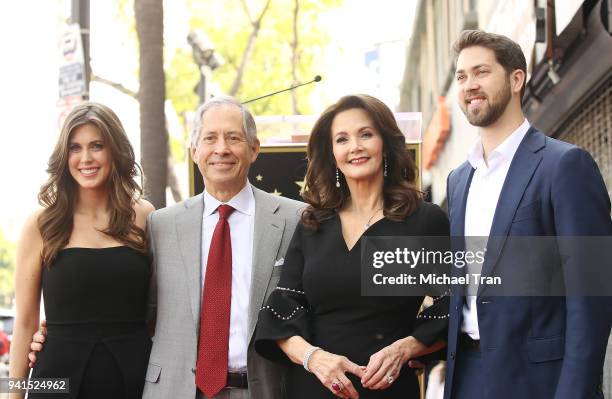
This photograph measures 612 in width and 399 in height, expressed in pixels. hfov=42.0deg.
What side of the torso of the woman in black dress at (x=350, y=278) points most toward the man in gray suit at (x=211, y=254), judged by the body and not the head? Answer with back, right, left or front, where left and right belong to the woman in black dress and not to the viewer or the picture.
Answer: right

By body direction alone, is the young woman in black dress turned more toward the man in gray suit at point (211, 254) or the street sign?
the man in gray suit

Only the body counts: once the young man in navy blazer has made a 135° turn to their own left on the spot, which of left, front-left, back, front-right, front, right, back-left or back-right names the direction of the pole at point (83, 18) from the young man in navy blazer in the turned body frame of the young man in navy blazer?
back-left

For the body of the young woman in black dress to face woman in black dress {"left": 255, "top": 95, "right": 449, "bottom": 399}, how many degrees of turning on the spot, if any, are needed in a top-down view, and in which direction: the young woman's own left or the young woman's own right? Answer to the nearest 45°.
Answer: approximately 45° to the young woman's own left

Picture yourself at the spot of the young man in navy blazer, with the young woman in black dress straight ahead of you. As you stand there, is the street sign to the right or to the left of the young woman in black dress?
right
